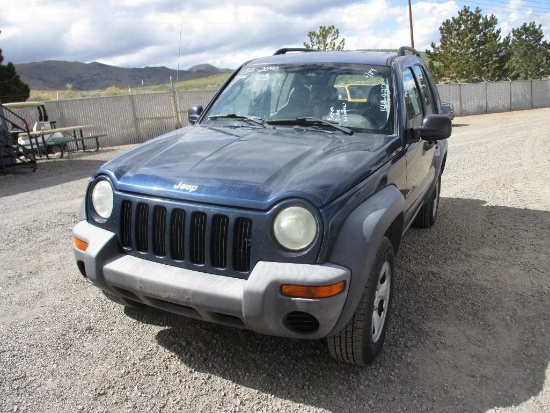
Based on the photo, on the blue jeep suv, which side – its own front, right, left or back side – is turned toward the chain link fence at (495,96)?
back

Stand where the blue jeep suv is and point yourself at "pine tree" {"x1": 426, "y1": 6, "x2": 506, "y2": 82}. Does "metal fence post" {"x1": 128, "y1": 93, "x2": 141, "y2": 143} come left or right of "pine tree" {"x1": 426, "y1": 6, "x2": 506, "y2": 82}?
left

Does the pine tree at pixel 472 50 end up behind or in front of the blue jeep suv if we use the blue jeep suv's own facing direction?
behind

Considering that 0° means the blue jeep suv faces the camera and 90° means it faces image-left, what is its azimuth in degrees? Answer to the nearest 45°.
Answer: approximately 45°

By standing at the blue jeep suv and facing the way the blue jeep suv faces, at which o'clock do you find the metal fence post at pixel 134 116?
The metal fence post is roughly at 4 o'clock from the blue jeep suv.

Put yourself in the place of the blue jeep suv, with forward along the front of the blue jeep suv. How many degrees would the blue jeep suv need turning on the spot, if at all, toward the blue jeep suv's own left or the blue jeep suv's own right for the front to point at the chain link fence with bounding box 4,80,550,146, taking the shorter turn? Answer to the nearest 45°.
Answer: approximately 135° to the blue jeep suv's own right
